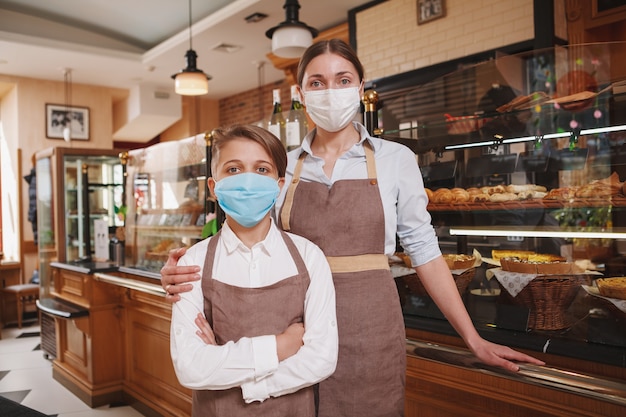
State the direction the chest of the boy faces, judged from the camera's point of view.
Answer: toward the camera

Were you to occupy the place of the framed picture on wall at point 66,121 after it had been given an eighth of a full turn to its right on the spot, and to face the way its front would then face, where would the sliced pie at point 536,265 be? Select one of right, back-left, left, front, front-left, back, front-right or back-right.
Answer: front-left

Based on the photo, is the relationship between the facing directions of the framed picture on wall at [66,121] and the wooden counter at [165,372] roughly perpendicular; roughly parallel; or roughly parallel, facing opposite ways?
roughly perpendicular

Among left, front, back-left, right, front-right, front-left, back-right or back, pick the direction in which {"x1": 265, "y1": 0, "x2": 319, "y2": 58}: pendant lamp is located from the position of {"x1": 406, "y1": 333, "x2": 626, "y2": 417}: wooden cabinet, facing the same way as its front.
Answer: right

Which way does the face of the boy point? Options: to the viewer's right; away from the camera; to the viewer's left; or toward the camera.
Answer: toward the camera

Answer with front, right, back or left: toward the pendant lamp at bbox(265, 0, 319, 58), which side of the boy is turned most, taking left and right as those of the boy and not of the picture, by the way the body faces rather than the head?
back

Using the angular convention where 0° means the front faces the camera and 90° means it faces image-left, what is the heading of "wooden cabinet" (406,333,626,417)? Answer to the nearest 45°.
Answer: approximately 45°

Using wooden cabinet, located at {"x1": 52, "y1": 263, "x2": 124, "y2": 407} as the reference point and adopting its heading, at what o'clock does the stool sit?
The stool is roughly at 4 o'clock from the wooden cabinet.

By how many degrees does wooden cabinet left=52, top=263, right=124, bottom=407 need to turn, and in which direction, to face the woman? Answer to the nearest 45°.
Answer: approximately 45° to its left

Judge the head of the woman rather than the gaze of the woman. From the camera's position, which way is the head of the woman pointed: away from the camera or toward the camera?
toward the camera

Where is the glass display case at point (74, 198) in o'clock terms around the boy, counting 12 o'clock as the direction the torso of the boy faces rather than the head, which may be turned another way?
The glass display case is roughly at 5 o'clock from the boy.

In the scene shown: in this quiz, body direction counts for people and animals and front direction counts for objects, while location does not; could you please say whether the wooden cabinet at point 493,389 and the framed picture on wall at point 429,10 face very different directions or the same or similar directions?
same or similar directions
